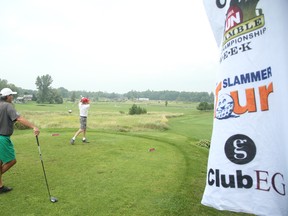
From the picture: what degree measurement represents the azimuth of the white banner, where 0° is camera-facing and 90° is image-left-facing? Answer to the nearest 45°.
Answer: approximately 0°
